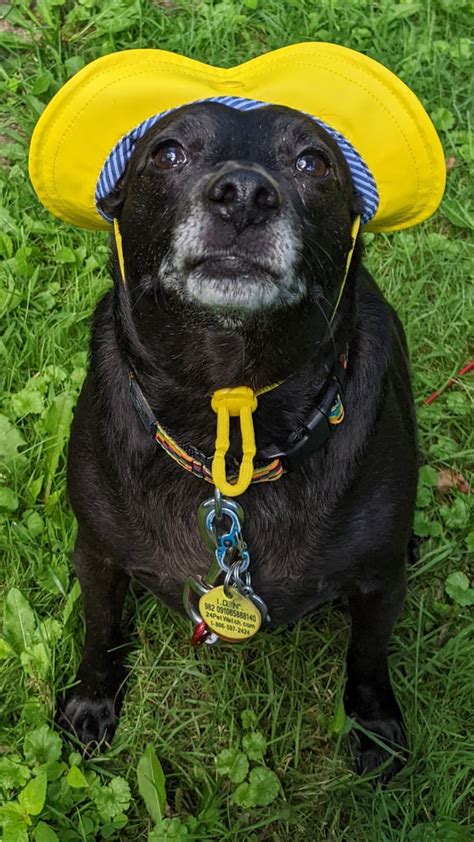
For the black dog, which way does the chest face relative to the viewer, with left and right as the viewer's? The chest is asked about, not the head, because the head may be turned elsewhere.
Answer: facing the viewer
